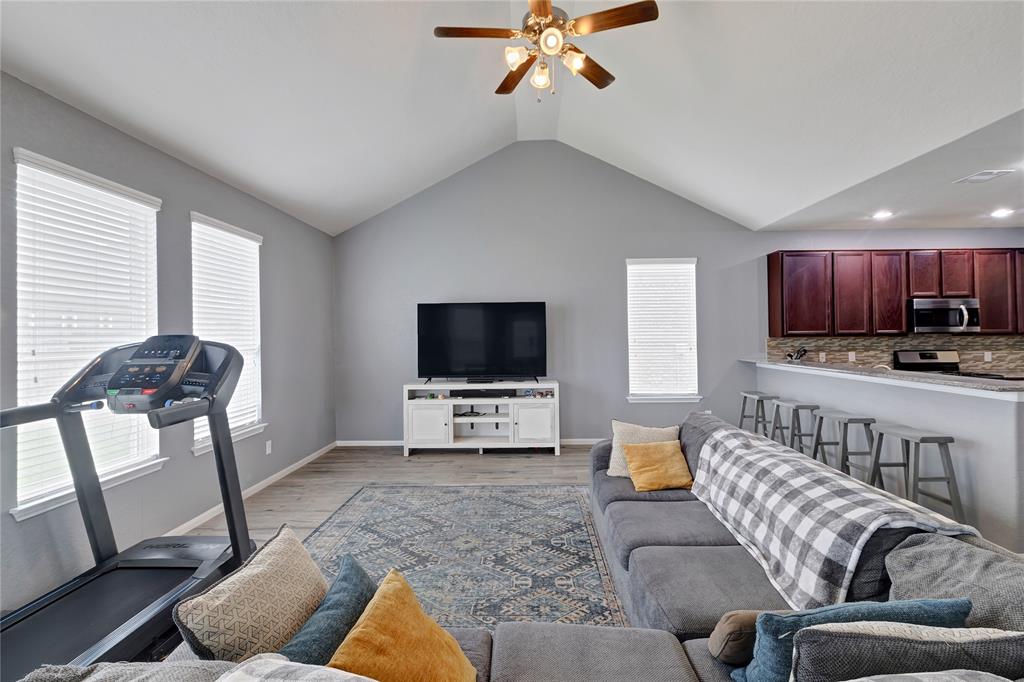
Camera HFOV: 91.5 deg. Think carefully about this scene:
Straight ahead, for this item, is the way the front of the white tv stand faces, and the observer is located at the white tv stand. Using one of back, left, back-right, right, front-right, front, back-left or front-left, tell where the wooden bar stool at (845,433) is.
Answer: front-left

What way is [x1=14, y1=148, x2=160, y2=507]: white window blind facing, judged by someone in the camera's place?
facing the viewer and to the right of the viewer

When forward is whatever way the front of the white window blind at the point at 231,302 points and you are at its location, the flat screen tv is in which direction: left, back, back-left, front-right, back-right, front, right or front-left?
front-left

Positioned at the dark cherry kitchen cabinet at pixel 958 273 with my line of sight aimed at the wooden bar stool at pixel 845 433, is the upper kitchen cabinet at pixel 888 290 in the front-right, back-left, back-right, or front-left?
front-right

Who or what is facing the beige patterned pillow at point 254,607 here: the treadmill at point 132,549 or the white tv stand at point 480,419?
the white tv stand

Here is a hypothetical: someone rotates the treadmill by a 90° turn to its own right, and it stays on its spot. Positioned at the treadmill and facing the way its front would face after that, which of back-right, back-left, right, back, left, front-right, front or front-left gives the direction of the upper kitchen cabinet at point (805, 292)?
front-left

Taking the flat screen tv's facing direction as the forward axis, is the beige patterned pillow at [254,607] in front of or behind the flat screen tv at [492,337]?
in front

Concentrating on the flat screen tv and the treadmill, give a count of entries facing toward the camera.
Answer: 1

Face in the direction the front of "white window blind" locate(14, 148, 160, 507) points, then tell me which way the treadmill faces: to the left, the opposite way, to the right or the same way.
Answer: to the left

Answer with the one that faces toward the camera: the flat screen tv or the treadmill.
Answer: the flat screen tv

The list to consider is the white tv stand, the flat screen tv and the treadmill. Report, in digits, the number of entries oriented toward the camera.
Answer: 2

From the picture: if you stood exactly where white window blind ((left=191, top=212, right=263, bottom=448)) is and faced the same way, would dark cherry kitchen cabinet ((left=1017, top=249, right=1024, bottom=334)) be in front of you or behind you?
in front

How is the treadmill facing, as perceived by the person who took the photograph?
facing away from the viewer and to the right of the viewer

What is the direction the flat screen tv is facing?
toward the camera

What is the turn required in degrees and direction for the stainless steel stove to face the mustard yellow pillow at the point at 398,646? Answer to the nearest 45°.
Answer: approximately 45° to its right

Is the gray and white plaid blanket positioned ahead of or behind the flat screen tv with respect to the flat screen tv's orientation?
ahead

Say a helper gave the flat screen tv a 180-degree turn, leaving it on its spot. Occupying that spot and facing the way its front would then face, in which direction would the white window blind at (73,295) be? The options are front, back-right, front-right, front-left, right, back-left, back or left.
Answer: back-left

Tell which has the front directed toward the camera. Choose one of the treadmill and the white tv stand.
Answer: the white tv stand

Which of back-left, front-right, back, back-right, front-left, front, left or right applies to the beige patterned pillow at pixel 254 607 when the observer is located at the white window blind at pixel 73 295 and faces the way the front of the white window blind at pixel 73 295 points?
front-right

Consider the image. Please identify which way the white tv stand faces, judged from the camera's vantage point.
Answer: facing the viewer
